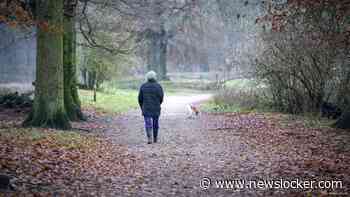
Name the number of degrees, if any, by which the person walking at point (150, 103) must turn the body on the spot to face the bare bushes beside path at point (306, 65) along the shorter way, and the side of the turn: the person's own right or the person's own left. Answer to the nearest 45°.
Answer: approximately 45° to the person's own right

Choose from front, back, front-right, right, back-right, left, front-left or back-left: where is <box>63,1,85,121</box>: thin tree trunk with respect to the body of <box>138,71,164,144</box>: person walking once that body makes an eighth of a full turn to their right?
left

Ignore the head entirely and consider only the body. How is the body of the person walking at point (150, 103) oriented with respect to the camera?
away from the camera

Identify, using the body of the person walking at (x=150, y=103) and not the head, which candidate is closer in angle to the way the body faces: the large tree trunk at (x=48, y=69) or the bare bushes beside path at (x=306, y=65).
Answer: the bare bushes beside path

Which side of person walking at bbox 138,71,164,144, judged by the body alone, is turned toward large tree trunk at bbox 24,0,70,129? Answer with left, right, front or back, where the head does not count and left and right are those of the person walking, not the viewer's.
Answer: left
